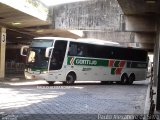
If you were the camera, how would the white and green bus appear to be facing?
facing the viewer and to the left of the viewer
